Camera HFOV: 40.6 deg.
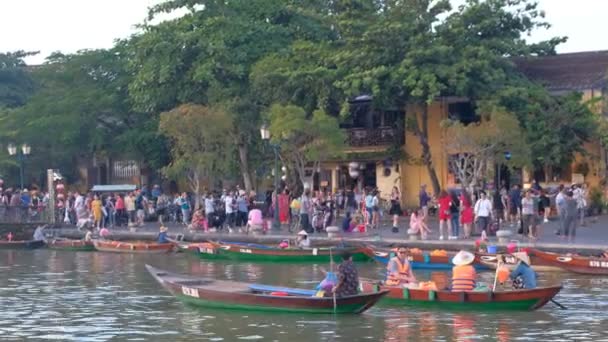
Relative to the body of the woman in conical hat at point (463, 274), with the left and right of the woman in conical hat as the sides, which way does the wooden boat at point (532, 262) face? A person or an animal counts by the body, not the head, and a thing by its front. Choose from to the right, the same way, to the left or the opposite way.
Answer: to the left

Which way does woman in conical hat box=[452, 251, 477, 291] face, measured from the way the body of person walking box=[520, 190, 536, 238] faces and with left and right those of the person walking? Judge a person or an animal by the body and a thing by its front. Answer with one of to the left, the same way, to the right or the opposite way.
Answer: the opposite way

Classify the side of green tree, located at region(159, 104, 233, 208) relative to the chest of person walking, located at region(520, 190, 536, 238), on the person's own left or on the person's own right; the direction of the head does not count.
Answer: on the person's own right

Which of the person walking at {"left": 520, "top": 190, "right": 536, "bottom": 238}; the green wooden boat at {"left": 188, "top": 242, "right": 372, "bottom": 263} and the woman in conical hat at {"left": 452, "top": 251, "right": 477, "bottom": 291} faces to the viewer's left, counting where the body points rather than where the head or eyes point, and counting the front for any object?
the green wooden boat

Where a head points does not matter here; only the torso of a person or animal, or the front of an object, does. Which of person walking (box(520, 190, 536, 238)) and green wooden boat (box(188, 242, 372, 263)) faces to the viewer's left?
the green wooden boat

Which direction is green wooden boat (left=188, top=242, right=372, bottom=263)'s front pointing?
to the viewer's left

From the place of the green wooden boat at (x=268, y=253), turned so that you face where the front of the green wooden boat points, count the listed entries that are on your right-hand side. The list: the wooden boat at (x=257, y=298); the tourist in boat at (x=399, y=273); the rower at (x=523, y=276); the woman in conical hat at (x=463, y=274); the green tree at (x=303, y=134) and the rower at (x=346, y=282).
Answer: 1

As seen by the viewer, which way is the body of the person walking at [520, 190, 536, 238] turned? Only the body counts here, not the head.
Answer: toward the camera
